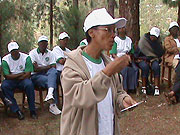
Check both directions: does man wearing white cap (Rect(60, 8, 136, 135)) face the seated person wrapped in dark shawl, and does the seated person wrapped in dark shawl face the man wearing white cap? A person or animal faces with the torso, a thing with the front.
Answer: no

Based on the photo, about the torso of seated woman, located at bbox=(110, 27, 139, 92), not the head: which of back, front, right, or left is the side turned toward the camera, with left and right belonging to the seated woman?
front

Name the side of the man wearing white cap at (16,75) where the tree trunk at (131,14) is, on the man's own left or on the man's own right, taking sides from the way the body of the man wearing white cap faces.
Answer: on the man's own left

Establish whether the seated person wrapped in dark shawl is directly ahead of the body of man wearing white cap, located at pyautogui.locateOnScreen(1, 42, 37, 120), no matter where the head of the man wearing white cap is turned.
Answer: no

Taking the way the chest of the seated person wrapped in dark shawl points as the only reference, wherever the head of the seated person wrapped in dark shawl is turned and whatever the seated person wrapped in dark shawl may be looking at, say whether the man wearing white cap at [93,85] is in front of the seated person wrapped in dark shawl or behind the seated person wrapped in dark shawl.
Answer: in front

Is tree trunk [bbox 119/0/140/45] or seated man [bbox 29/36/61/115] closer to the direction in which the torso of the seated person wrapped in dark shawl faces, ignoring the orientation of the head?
the seated man

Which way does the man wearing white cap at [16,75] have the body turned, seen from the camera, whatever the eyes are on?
toward the camera

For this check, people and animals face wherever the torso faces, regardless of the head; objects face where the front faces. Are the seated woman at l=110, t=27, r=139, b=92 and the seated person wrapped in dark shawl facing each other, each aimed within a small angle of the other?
no

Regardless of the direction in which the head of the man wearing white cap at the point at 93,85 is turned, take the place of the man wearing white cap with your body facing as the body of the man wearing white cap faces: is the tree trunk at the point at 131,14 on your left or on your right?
on your left

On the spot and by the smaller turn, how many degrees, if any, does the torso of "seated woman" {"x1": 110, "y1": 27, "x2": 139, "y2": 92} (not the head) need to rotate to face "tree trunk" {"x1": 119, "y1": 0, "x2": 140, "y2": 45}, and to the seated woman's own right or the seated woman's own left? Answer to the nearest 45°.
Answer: approximately 180°

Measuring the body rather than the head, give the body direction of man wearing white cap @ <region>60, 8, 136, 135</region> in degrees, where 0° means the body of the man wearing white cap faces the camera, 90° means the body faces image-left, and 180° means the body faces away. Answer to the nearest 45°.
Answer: approximately 315°

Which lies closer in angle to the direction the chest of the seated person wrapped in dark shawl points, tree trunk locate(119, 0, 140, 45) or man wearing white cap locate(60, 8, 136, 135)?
the man wearing white cap

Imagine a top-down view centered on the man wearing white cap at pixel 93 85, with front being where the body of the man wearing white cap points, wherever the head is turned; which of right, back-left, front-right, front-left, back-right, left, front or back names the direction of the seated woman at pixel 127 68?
back-left

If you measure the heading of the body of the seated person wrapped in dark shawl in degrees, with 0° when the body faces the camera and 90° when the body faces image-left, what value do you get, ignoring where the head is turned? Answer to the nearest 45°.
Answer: approximately 0°

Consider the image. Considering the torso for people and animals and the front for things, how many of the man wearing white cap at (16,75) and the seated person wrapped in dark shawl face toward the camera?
2

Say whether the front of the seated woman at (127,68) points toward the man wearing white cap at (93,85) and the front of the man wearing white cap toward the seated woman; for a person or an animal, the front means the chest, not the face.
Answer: no

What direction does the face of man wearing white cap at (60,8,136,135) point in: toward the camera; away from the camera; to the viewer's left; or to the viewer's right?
to the viewer's right
